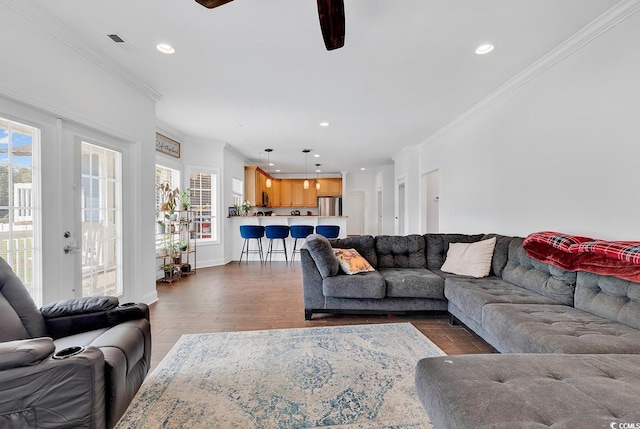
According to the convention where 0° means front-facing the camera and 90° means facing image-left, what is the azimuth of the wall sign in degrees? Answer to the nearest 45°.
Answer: approximately 315°

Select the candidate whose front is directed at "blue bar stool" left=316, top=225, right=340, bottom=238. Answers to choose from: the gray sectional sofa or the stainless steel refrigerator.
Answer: the stainless steel refrigerator

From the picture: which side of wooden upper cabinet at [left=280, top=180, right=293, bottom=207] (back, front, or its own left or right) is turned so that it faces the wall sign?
front

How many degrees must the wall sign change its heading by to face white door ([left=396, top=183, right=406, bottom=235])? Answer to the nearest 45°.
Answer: approximately 45° to its left

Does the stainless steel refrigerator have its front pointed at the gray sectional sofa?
yes

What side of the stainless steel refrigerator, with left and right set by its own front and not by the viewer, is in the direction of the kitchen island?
front

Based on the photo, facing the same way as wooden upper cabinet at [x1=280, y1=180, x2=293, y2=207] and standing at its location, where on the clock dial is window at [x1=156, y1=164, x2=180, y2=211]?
The window is roughly at 1 o'clock from the wooden upper cabinet.

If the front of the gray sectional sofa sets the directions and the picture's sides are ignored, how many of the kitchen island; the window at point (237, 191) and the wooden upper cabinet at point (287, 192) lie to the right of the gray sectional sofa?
3

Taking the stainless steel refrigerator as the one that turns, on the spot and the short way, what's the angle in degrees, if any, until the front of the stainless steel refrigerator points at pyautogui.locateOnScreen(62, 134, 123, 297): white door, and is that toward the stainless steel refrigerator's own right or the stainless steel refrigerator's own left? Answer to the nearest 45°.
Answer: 0° — it already faces it

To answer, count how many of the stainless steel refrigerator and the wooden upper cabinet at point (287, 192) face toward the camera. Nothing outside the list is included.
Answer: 2
